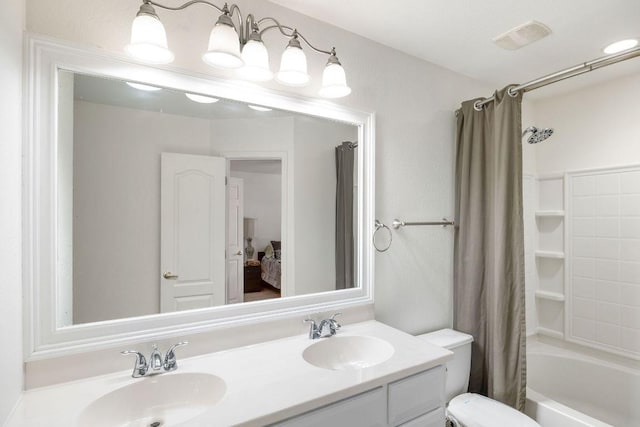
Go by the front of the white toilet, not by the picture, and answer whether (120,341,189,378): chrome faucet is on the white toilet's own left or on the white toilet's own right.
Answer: on the white toilet's own right

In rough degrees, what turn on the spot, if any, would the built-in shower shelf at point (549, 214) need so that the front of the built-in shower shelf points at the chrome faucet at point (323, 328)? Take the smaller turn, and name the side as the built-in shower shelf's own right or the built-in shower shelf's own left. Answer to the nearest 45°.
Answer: approximately 45° to the built-in shower shelf's own right

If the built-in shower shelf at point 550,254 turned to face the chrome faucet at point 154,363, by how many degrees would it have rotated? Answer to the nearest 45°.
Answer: approximately 45° to its right

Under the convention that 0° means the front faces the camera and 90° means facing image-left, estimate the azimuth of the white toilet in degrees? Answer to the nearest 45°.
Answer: approximately 315°

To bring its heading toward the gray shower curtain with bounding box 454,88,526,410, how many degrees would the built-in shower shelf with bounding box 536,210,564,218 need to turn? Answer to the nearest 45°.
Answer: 0° — it already faces it

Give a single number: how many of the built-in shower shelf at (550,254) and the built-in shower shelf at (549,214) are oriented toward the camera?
2

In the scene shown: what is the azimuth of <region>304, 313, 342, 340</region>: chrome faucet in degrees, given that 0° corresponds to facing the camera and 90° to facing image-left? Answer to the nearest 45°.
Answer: approximately 315°

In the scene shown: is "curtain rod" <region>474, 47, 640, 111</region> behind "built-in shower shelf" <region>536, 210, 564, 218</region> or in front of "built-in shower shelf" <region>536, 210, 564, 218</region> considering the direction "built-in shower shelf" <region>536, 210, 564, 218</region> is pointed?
in front

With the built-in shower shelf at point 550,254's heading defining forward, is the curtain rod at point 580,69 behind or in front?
in front

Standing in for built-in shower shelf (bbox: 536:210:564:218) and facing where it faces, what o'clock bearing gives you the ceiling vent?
The ceiling vent is roughly at 12 o'clock from the built-in shower shelf.
